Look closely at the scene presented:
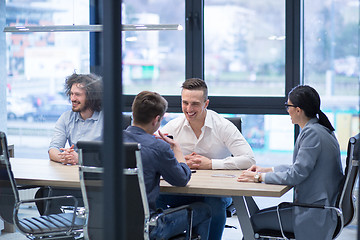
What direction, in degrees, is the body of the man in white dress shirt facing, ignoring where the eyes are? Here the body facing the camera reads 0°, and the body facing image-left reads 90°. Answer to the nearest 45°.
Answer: approximately 45°

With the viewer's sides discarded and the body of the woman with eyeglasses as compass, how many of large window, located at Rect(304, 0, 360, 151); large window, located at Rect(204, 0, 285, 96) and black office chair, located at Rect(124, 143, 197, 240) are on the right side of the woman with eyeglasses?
2

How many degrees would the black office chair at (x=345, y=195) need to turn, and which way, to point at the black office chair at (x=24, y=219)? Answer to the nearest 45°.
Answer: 0° — it already faces it

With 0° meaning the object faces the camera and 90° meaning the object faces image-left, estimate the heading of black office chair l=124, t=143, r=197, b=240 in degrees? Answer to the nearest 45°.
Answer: approximately 225°

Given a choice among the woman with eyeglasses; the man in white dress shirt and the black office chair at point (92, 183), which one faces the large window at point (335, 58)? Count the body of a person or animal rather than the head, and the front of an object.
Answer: the black office chair

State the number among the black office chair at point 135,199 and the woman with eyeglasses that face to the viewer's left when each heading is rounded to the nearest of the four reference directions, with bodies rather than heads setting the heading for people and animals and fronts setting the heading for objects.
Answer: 1

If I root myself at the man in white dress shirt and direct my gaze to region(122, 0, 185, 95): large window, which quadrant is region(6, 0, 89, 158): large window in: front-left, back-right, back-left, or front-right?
front-left

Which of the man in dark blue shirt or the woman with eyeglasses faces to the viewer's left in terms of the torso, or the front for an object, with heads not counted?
the woman with eyeglasses

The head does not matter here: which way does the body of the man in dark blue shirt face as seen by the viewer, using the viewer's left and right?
facing away from the viewer and to the right of the viewer

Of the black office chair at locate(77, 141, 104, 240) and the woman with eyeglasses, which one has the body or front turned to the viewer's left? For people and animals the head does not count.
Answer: the woman with eyeglasses

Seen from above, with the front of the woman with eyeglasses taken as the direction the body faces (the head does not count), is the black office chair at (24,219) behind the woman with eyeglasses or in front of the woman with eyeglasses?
in front

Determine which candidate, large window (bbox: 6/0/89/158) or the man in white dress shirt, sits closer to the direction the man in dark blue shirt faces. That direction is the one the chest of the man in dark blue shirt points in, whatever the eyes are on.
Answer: the man in white dress shirt

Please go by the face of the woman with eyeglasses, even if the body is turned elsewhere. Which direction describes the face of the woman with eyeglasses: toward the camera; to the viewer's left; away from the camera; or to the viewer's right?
to the viewer's left

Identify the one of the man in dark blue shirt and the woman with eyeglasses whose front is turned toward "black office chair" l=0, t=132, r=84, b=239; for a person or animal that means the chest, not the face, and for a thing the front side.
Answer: the woman with eyeglasses

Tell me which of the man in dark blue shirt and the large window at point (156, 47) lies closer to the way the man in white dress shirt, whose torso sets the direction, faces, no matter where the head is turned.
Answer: the man in dark blue shirt

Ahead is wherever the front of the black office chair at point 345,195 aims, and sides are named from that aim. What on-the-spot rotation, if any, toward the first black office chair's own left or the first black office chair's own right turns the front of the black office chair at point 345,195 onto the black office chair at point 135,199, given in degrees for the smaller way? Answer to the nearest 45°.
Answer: approximately 45° to the first black office chair's own left

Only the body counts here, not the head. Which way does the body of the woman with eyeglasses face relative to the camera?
to the viewer's left

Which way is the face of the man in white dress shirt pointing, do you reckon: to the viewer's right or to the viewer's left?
to the viewer's left

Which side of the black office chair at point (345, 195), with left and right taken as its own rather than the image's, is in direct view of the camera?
left
